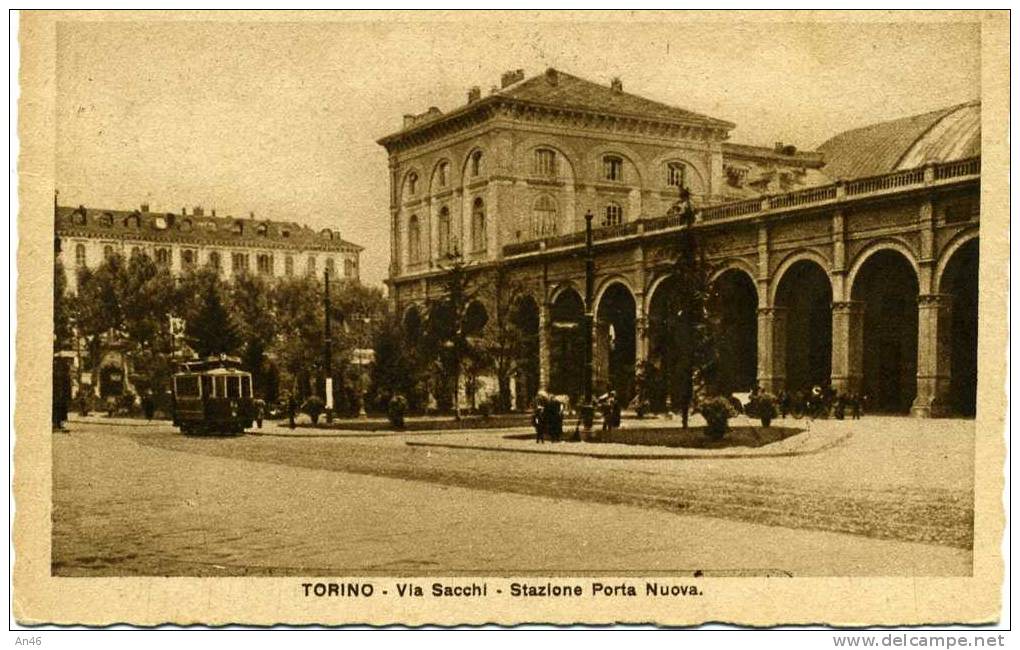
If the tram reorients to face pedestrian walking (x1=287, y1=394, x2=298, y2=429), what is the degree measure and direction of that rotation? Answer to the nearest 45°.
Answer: approximately 90° to its left

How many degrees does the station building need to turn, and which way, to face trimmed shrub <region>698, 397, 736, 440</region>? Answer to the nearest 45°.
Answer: approximately 45° to its left

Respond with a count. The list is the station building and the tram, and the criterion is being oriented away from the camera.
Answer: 0

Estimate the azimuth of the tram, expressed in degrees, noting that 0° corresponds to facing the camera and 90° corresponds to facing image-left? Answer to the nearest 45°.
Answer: approximately 315°
